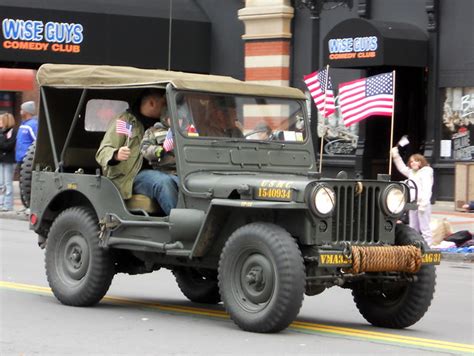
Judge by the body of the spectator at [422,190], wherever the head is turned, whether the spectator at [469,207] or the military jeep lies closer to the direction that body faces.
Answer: the military jeep

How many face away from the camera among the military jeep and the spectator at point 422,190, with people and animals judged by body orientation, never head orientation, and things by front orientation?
0

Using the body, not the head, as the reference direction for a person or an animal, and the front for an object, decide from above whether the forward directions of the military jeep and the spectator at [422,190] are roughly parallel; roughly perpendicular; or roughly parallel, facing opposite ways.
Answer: roughly perpendicular

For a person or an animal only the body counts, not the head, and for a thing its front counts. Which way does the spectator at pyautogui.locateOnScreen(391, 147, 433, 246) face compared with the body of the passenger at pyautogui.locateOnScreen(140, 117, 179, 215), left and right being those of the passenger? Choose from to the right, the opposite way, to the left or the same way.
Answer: to the right

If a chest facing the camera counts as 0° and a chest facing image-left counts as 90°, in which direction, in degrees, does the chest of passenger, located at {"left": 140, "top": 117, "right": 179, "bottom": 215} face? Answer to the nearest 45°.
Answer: approximately 315°

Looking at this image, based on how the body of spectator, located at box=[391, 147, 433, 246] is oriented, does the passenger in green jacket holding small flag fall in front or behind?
in front

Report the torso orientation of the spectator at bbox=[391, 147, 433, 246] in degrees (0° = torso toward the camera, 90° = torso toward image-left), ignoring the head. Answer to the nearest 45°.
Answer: approximately 45°

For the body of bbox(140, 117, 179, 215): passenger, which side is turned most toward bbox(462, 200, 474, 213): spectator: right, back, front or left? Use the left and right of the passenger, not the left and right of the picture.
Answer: left

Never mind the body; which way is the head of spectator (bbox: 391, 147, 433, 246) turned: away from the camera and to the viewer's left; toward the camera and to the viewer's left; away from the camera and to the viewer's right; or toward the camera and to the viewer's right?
toward the camera and to the viewer's left

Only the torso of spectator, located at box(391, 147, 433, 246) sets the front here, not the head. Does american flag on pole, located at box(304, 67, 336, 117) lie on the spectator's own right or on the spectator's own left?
on the spectator's own right

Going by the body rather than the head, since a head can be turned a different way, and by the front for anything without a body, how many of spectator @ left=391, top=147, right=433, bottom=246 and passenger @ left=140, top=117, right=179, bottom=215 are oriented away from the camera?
0

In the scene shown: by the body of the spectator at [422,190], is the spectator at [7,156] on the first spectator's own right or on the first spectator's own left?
on the first spectator's own right

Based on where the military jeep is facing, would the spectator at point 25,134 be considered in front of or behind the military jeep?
behind

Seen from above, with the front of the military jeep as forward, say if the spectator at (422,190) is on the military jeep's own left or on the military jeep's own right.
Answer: on the military jeep's own left
